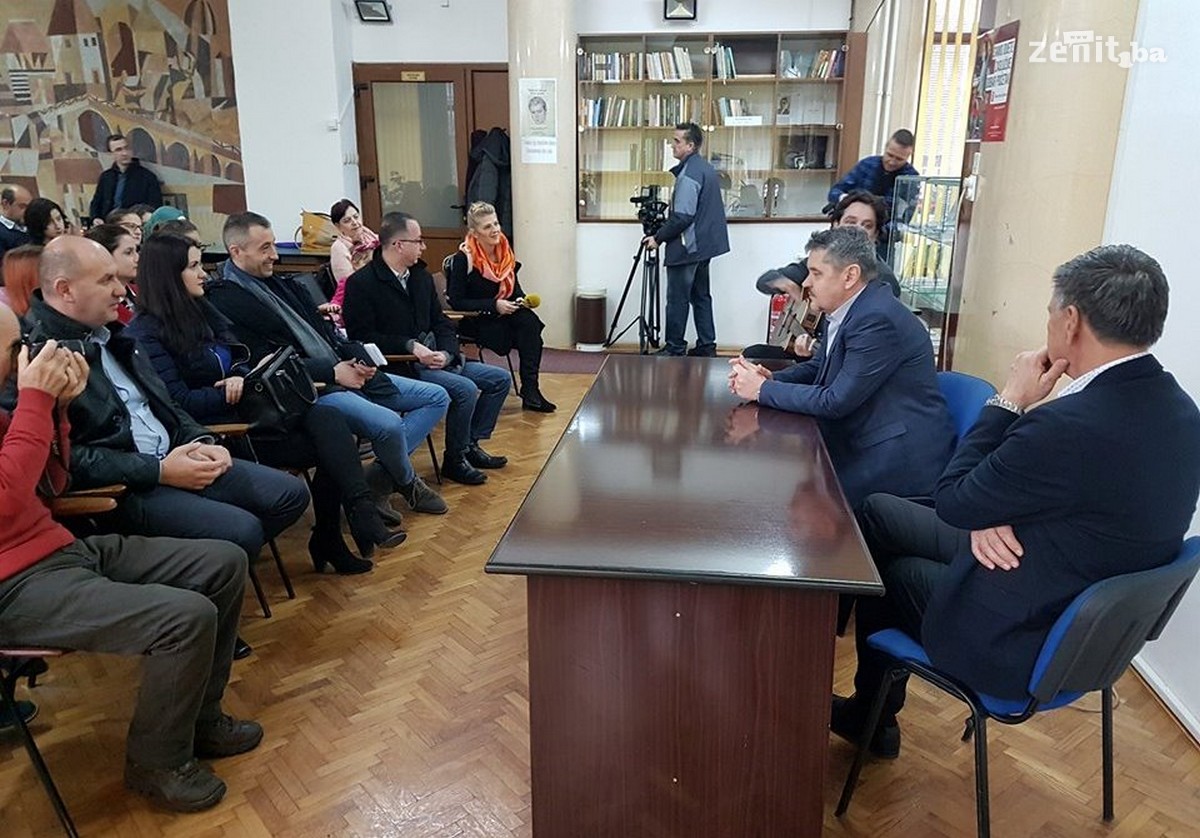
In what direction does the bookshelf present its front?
toward the camera

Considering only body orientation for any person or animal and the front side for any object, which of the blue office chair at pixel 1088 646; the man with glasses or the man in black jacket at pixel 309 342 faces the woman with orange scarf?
the blue office chair

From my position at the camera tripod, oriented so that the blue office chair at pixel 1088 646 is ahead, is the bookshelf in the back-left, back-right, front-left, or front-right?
back-left

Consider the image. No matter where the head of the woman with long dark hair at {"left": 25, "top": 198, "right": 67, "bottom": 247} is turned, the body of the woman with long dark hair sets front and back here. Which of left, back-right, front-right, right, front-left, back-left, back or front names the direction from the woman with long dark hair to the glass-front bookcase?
front

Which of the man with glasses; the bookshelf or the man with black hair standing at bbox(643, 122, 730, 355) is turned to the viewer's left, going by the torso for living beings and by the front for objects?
the man with black hair standing

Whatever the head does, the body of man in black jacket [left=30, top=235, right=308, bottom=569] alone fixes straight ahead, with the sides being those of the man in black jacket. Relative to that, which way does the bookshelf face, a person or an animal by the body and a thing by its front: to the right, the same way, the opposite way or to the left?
to the right

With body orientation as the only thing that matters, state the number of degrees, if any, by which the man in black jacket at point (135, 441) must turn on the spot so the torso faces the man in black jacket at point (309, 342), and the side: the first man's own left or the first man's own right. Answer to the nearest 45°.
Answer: approximately 90° to the first man's own left

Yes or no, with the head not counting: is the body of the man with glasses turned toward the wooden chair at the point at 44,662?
no

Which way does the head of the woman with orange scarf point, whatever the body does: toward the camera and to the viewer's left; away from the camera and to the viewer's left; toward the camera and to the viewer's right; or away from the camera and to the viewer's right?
toward the camera and to the viewer's right

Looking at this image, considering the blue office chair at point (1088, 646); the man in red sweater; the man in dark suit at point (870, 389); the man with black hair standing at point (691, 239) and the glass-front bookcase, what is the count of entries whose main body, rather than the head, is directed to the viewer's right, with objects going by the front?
1

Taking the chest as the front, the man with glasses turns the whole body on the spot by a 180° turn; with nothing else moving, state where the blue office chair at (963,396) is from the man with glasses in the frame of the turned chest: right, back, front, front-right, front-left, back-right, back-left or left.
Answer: back

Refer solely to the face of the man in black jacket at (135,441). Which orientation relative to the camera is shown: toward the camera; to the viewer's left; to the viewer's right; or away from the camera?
to the viewer's right

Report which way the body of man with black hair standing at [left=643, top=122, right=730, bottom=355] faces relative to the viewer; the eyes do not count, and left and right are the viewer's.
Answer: facing to the left of the viewer

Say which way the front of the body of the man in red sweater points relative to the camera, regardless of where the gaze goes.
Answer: to the viewer's right

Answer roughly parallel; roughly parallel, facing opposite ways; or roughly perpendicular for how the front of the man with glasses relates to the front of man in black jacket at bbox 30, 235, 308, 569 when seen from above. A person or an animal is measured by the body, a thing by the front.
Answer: roughly parallel

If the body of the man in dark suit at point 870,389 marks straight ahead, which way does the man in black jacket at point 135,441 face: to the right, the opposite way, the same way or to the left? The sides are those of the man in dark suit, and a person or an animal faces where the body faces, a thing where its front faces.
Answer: the opposite way

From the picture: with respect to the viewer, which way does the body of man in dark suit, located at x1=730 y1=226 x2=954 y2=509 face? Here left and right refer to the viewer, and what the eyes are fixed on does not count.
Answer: facing to the left of the viewer

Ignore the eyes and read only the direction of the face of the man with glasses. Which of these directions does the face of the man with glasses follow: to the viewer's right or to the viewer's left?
to the viewer's right

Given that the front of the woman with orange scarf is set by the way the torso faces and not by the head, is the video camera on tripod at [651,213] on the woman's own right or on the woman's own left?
on the woman's own left
